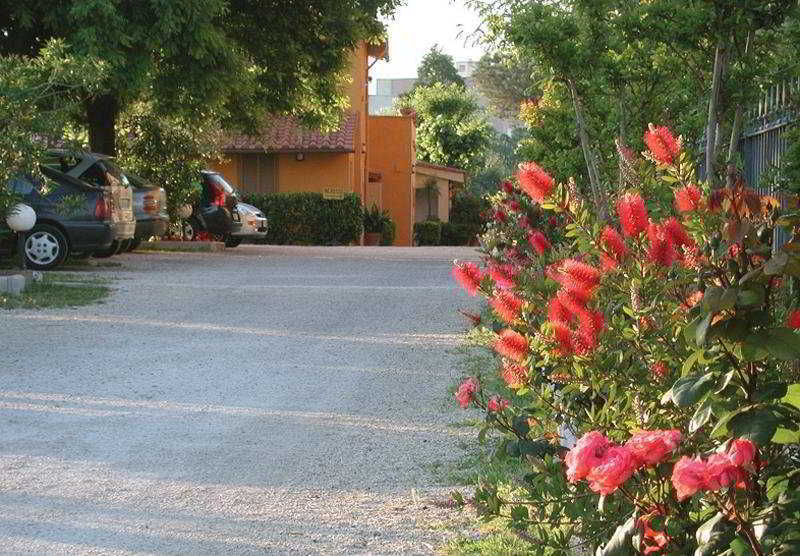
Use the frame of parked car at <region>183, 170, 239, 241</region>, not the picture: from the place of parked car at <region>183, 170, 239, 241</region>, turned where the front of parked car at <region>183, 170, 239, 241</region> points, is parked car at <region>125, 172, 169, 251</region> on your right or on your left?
on your left

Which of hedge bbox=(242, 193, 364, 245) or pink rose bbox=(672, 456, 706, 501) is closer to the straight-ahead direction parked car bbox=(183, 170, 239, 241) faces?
the hedge

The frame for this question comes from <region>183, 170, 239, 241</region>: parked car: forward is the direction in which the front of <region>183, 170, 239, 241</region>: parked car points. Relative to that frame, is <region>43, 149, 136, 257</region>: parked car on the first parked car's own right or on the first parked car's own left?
on the first parked car's own left

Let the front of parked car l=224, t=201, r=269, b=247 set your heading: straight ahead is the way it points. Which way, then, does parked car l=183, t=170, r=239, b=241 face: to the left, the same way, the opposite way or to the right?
the opposite way

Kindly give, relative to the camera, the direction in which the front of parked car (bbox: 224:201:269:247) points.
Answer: facing the viewer and to the right of the viewer

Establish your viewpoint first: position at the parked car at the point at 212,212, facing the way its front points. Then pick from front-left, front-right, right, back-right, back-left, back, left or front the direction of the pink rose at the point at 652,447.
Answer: back-left

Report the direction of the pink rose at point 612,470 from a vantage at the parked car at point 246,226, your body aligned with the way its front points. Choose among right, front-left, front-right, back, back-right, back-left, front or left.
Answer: front-right

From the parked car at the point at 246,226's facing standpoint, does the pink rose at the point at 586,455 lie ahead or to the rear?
ahead

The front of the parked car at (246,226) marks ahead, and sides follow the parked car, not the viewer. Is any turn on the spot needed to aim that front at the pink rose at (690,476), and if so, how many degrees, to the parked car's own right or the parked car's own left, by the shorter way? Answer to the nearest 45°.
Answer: approximately 45° to the parked car's own right

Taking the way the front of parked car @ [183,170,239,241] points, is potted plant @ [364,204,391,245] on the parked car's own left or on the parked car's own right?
on the parked car's own right

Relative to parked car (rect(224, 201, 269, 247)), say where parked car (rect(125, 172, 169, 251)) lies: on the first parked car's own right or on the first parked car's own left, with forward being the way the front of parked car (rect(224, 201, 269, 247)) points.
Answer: on the first parked car's own right

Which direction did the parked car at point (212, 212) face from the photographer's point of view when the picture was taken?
facing away from the viewer and to the left of the viewer

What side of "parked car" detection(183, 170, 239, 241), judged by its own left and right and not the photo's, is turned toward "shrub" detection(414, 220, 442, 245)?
right
